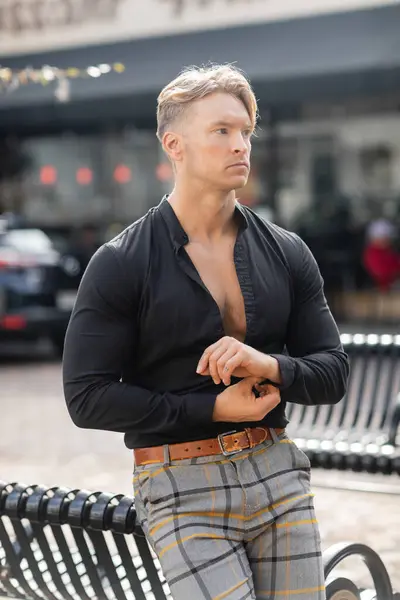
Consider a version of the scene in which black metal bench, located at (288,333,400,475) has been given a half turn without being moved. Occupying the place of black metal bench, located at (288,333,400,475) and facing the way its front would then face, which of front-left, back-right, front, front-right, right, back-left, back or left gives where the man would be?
back

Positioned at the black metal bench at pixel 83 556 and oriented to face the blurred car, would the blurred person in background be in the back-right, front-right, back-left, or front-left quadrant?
front-right

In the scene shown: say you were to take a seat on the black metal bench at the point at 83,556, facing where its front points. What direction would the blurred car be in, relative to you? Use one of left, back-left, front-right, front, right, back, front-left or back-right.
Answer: front-left

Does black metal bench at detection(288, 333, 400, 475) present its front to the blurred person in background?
no

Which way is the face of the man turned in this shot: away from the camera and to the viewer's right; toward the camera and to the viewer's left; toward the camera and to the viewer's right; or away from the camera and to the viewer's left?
toward the camera and to the viewer's right

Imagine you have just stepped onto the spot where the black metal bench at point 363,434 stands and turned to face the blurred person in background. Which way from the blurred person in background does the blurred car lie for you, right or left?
left

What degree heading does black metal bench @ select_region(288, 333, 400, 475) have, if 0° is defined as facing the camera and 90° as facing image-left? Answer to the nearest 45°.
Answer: approximately 0°
